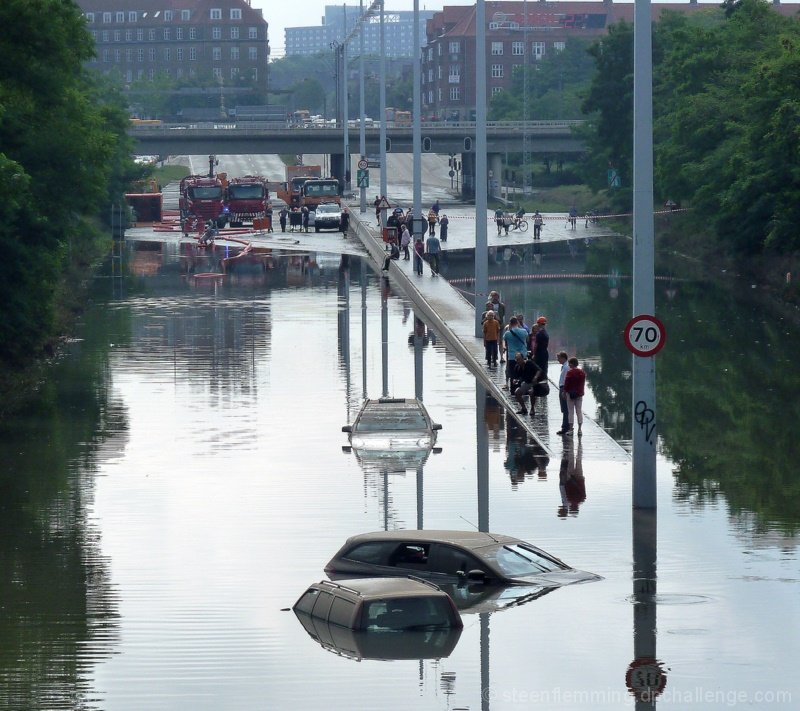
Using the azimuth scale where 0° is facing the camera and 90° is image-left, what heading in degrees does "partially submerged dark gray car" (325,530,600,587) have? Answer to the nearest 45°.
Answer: approximately 315°

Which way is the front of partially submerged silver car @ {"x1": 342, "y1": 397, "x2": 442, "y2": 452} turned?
toward the camera

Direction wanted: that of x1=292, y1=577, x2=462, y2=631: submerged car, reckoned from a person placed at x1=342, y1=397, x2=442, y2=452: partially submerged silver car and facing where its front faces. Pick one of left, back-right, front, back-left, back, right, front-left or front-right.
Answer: front

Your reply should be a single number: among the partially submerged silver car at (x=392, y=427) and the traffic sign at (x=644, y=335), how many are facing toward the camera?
2

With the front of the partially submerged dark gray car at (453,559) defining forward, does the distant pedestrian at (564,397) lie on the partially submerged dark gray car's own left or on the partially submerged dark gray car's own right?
on the partially submerged dark gray car's own left

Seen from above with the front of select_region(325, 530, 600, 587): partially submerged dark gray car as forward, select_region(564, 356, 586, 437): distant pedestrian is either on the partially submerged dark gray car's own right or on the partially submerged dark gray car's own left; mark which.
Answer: on the partially submerged dark gray car's own left

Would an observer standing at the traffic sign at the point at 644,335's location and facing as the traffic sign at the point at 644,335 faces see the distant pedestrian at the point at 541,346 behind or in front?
behind

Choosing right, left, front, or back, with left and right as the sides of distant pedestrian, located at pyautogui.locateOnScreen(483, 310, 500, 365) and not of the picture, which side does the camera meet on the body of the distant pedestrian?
front

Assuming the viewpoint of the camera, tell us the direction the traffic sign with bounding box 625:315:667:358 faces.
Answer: facing the viewer

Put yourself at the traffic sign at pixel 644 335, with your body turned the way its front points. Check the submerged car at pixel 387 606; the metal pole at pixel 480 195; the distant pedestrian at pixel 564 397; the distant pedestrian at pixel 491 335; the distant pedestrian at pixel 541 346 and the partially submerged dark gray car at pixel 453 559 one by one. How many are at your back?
4
